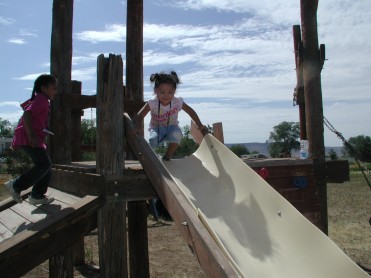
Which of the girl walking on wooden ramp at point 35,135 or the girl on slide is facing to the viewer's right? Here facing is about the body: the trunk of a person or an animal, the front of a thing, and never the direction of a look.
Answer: the girl walking on wooden ramp

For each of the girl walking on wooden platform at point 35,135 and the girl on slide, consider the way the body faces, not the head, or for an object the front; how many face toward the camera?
1

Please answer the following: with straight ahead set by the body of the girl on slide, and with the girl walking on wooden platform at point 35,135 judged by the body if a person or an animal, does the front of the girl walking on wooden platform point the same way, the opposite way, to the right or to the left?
to the left

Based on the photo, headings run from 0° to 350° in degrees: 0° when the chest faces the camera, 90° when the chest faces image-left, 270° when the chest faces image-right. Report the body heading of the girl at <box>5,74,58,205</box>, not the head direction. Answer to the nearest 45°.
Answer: approximately 270°

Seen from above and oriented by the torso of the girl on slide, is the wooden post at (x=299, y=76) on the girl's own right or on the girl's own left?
on the girl's own left

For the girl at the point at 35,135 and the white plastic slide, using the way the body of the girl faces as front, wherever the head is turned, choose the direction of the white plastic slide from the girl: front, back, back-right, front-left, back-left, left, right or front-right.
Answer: front-right
